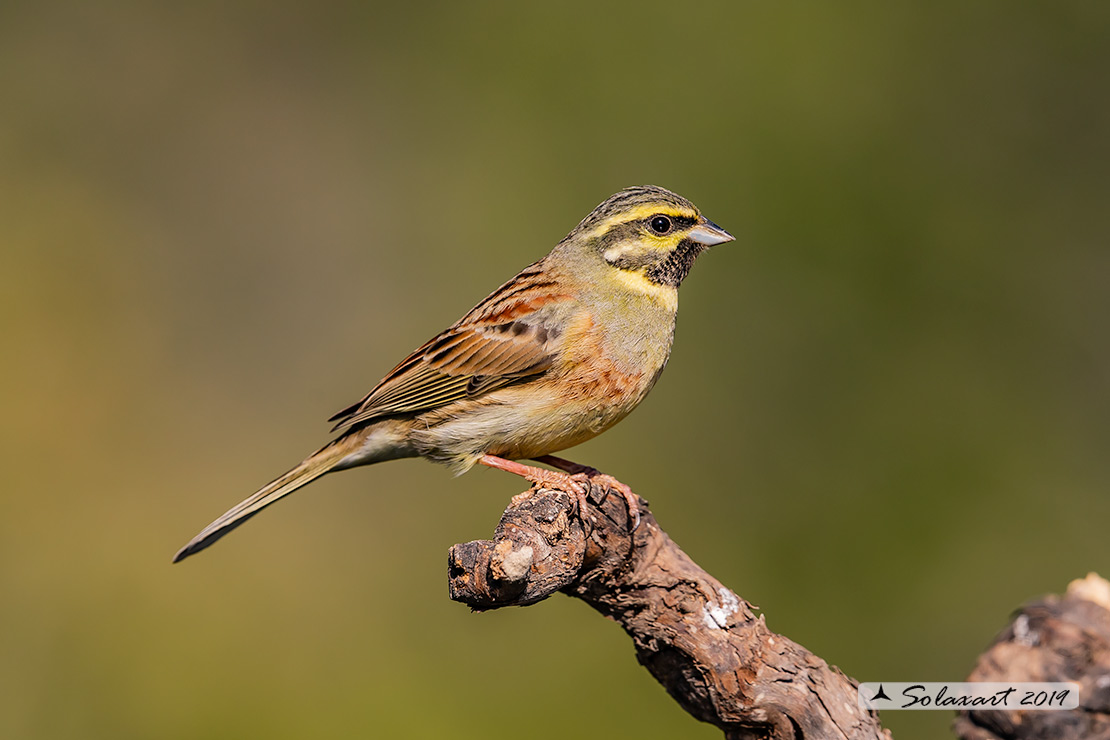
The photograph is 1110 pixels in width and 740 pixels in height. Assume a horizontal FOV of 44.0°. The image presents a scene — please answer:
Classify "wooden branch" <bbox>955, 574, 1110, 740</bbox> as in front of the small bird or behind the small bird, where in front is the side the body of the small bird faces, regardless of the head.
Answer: in front

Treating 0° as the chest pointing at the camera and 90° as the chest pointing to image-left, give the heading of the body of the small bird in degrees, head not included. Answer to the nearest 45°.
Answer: approximately 270°
